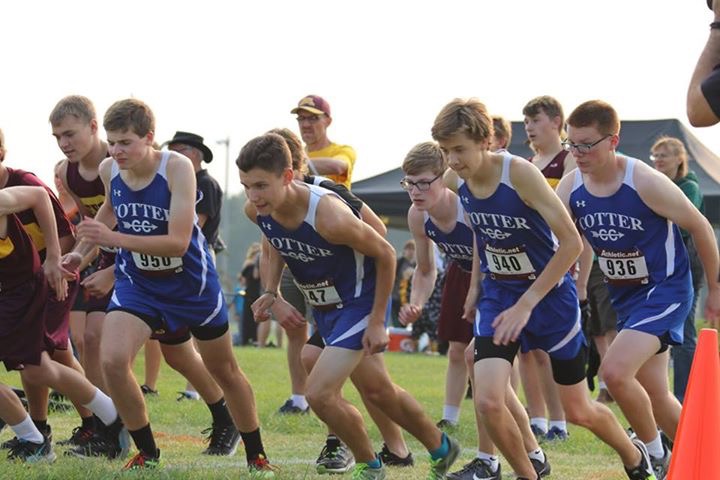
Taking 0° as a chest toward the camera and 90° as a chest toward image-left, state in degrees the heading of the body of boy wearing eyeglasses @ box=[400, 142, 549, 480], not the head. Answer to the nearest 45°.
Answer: approximately 45°

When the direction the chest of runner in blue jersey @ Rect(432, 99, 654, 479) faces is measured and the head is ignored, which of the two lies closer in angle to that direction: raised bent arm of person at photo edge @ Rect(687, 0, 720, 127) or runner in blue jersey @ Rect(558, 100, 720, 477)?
the raised bent arm of person at photo edge

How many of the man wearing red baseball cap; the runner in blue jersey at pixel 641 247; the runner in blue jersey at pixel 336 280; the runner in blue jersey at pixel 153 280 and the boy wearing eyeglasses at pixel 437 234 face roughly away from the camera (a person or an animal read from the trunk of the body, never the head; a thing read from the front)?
0

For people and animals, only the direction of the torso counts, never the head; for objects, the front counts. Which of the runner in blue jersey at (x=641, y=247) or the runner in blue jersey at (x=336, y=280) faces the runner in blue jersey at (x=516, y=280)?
the runner in blue jersey at (x=641, y=247)

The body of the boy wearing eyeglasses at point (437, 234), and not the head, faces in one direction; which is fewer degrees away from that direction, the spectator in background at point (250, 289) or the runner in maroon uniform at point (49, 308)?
the runner in maroon uniform

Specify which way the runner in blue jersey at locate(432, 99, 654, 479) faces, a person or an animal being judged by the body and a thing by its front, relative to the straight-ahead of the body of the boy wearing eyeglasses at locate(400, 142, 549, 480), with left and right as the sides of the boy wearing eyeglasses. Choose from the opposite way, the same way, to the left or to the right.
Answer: the same way

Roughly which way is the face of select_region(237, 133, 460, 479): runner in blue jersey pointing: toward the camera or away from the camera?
toward the camera

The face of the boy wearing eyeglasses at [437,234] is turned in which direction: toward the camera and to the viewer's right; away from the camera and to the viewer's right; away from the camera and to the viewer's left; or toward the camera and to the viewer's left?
toward the camera and to the viewer's left

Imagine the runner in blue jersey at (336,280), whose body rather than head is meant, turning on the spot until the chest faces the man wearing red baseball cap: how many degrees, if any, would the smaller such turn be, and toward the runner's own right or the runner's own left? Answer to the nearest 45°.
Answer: approximately 135° to the runner's own right

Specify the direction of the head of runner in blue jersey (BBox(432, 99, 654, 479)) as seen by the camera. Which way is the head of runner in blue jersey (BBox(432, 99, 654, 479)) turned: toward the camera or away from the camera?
toward the camera

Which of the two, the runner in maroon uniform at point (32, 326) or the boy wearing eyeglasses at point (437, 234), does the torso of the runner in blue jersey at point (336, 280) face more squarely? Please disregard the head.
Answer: the runner in maroon uniform

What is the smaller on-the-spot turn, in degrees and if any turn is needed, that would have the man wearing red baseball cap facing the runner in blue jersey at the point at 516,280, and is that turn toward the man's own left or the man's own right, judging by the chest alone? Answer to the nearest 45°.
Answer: approximately 45° to the man's own left

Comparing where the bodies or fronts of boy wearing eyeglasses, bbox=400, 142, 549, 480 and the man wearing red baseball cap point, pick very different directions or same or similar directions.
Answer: same or similar directions

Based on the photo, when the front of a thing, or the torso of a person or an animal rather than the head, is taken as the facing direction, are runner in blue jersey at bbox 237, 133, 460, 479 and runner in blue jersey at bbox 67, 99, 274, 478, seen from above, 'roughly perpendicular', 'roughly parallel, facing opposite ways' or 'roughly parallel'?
roughly parallel

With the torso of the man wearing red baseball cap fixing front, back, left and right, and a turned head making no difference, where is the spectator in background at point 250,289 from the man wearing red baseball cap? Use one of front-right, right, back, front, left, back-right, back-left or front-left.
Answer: back-right

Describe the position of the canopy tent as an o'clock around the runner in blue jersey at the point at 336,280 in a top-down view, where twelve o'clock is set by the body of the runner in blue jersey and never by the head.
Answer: The canopy tent is roughly at 5 o'clock from the runner in blue jersey.

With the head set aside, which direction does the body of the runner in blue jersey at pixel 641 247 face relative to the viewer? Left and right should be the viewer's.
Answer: facing the viewer and to the left of the viewer
